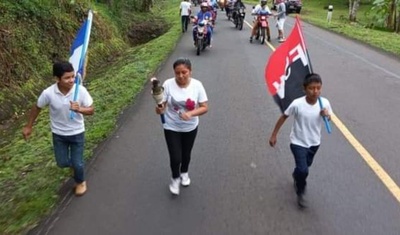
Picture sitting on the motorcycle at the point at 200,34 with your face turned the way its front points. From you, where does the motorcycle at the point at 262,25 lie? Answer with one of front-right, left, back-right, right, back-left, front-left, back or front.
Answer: back-left

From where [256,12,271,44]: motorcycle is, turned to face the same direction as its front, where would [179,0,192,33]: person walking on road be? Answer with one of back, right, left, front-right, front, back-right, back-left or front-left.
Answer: back-right

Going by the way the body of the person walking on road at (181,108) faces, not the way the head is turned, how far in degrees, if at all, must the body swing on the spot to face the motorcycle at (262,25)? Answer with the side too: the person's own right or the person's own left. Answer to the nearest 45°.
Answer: approximately 180°

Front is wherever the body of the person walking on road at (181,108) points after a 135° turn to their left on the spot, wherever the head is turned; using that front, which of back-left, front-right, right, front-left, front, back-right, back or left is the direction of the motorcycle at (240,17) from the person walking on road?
front-left

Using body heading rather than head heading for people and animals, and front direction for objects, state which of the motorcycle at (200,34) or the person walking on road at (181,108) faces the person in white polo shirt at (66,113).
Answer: the motorcycle

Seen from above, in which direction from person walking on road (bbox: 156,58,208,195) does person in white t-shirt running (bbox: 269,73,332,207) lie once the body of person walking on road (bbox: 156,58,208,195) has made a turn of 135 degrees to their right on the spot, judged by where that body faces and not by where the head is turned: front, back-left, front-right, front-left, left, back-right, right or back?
back-right

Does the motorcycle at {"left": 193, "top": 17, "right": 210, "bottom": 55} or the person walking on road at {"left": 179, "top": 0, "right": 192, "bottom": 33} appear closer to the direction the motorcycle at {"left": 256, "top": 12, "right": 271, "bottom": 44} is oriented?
the motorcycle

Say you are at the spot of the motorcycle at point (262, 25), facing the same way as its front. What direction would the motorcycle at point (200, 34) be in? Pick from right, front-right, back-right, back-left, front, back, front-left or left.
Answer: front-right

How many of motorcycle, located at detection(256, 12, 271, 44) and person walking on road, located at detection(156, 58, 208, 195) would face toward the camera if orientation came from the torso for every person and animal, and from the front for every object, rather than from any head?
2

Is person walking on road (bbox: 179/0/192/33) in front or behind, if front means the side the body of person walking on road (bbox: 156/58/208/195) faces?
behind

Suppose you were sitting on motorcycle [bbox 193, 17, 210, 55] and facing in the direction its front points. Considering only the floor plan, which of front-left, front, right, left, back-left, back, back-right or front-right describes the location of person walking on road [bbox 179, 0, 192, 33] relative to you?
back

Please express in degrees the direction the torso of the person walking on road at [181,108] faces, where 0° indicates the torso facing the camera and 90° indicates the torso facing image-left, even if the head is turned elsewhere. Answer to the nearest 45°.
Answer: approximately 0°
